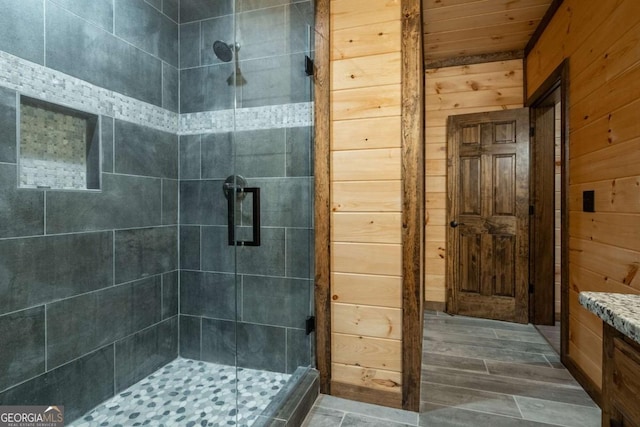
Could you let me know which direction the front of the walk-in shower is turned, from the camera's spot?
facing the viewer and to the right of the viewer

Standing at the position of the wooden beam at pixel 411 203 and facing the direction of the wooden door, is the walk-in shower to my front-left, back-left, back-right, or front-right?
back-left

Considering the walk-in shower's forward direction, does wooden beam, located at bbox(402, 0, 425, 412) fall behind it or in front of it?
in front

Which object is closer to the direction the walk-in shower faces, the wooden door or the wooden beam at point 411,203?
the wooden beam
